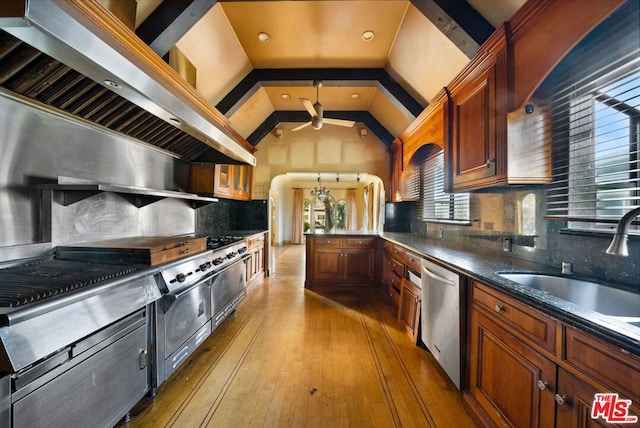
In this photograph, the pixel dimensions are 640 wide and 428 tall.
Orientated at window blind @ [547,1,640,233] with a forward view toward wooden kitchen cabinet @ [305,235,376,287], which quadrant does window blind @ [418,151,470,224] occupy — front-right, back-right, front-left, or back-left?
front-right

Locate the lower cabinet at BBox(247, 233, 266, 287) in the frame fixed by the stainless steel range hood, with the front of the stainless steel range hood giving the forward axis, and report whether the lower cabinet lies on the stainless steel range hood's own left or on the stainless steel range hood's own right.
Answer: on the stainless steel range hood's own left

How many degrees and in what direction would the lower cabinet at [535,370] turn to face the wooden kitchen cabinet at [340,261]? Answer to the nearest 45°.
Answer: approximately 90° to its right

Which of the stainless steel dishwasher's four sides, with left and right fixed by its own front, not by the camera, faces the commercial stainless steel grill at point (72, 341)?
front

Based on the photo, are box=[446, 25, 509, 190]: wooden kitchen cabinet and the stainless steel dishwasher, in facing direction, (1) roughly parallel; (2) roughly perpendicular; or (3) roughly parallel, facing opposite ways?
roughly parallel

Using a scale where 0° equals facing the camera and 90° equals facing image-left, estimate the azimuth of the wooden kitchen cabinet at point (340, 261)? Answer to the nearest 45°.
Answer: approximately 0°

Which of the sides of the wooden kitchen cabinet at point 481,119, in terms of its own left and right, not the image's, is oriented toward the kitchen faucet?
left

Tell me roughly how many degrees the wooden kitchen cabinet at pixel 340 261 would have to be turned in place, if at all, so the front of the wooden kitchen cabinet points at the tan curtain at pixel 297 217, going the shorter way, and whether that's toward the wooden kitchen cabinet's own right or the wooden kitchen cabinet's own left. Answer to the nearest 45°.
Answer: approximately 180°

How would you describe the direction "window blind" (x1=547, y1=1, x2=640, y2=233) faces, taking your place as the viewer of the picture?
facing the viewer and to the left of the viewer

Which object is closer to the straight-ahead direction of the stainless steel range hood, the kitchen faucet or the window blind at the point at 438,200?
the kitchen faucet

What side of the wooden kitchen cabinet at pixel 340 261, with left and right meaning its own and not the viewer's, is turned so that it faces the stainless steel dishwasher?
front

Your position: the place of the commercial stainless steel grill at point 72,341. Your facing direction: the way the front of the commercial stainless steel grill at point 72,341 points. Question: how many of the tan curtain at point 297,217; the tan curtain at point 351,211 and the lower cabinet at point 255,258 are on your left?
3

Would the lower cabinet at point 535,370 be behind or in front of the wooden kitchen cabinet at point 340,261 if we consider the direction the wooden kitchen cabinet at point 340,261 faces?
in front

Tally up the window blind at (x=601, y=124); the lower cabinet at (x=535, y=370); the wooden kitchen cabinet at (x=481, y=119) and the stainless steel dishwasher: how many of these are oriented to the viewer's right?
0

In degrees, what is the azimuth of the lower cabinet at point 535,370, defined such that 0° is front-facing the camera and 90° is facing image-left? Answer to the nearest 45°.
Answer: approximately 45°

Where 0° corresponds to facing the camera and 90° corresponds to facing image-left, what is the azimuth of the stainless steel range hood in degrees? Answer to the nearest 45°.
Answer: approximately 315°

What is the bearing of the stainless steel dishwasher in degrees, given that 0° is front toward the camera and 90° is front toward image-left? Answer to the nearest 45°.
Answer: approximately 45°

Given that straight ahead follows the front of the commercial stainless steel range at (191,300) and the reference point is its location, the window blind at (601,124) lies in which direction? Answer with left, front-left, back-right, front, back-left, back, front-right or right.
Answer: front

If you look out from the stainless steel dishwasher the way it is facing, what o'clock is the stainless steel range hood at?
The stainless steel range hood is roughly at 12 o'clock from the stainless steel dishwasher.

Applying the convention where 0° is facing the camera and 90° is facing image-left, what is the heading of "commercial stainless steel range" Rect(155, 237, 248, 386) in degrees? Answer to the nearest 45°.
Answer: approximately 315°

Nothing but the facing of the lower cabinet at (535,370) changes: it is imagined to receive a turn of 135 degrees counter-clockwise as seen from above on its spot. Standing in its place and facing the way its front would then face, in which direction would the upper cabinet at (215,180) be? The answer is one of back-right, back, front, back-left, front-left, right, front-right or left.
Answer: back

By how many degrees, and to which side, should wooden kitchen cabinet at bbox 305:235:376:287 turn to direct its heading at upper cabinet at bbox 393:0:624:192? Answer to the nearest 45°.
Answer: approximately 45° to its left

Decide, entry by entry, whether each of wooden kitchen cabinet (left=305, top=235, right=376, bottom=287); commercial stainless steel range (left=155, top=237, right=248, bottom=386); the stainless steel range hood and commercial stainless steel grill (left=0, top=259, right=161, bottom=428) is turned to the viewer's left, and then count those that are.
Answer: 0
